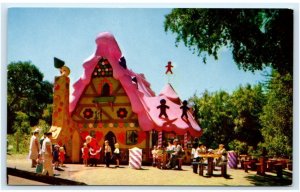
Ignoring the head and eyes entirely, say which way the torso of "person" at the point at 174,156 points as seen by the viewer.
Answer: to the viewer's left

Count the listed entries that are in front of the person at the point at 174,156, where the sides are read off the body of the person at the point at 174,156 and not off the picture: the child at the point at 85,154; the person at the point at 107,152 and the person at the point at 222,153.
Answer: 2

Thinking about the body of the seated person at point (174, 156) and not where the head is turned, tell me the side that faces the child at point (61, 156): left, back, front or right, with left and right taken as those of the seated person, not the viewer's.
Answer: front

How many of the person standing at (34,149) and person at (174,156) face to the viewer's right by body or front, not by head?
1

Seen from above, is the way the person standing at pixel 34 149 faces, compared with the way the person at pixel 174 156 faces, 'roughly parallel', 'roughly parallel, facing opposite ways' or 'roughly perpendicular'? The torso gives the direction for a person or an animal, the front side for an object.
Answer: roughly parallel, facing opposite ways

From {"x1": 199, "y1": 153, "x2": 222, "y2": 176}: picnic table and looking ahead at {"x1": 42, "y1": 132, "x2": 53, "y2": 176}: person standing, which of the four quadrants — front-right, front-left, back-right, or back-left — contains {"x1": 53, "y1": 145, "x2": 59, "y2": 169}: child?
front-right

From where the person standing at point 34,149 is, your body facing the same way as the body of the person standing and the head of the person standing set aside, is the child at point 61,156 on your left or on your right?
on your left

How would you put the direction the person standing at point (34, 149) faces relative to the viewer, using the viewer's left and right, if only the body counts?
facing to the right of the viewer

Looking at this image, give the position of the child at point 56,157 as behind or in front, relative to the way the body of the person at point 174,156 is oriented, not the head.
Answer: in front
